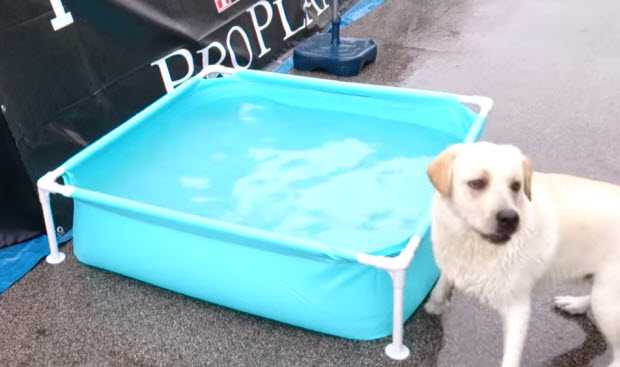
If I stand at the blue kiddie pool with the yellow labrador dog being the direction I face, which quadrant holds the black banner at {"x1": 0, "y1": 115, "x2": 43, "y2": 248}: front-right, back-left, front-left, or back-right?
back-right

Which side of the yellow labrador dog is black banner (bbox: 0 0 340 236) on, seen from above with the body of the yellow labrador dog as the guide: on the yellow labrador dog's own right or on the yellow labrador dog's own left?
on the yellow labrador dog's own right

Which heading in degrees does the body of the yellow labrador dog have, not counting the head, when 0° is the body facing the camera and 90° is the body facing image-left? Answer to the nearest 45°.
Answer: approximately 45°

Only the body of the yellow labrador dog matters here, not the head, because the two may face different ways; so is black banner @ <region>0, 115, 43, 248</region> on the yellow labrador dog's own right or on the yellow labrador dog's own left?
on the yellow labrador dog's own right
